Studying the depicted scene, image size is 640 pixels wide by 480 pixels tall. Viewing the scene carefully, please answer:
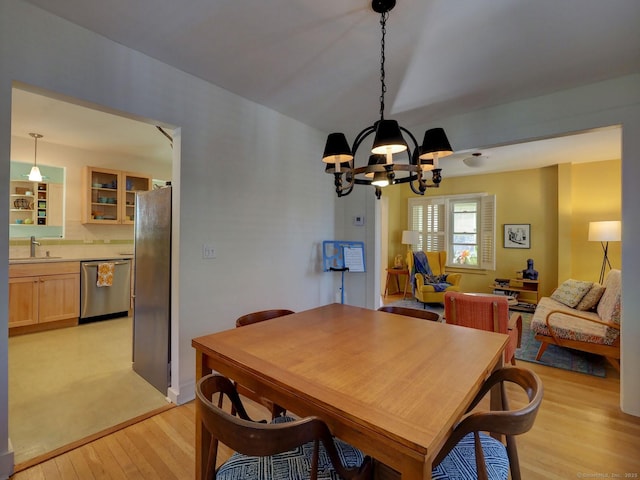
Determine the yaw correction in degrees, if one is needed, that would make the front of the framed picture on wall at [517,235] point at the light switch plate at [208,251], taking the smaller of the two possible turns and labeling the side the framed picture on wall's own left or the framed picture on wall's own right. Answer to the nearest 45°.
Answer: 0° — it already faces it

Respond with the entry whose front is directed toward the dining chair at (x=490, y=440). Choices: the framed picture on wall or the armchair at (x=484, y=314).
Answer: the framed picture on wall

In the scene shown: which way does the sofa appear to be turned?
to the viewer's left

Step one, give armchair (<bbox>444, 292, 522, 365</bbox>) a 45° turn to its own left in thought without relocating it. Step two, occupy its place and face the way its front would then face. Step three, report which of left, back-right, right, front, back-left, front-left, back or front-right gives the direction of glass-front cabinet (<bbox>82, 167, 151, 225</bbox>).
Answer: left

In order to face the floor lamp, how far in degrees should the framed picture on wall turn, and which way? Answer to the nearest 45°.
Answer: approximately 45° to its left

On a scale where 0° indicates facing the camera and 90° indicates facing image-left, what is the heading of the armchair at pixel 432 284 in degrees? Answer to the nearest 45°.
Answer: approximately 315°

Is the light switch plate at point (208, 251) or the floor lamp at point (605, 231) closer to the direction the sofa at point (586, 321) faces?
the light switch plate
